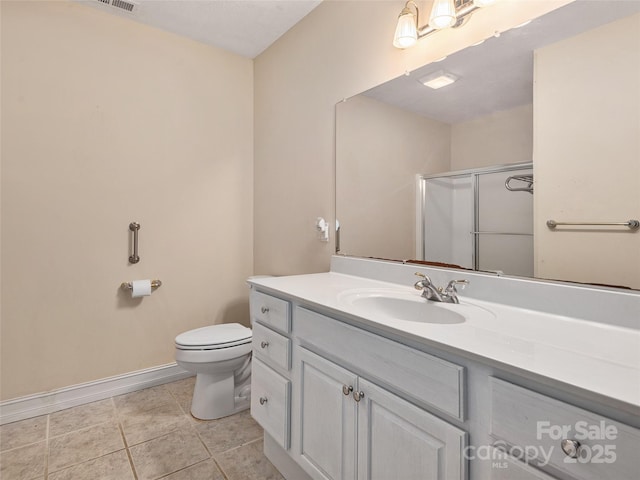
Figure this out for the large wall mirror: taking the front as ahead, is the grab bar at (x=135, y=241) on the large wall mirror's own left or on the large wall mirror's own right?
on the large wall mirror's own right

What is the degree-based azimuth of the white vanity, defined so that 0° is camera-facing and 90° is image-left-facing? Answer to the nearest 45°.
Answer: approximately 45°
